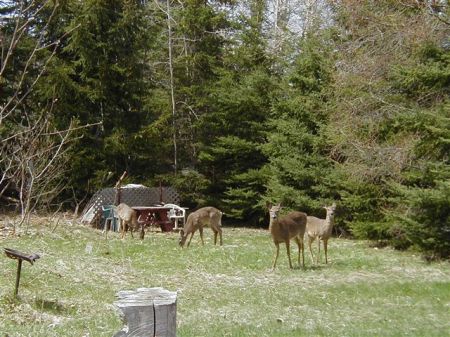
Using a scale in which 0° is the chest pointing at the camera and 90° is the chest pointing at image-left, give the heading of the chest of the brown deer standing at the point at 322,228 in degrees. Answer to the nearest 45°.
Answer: approximately 315°

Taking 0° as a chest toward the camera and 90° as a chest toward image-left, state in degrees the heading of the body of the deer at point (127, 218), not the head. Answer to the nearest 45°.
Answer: approximately 225°

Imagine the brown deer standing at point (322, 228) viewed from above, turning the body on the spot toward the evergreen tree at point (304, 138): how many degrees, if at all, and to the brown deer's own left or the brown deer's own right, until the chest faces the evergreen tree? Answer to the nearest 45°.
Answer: approximately 135° to the brown deer's own left

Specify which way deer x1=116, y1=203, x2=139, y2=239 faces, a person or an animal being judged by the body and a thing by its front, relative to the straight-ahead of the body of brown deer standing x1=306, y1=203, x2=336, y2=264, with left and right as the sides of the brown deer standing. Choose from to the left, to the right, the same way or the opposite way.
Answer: to the left

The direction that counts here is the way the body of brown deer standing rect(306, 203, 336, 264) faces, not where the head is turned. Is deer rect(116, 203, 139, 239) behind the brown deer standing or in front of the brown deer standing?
behind

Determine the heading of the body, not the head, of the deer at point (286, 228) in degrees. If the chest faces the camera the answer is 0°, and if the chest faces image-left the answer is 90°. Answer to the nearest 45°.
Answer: approximately 45°

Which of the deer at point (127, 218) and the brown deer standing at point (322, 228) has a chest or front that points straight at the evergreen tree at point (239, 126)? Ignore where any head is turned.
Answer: the deer

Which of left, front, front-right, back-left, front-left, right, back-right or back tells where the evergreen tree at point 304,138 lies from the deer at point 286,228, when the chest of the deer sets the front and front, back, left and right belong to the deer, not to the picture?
back-right

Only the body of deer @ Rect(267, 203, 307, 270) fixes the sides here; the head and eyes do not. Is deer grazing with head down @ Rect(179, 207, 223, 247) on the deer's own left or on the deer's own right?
on the deer's own right
